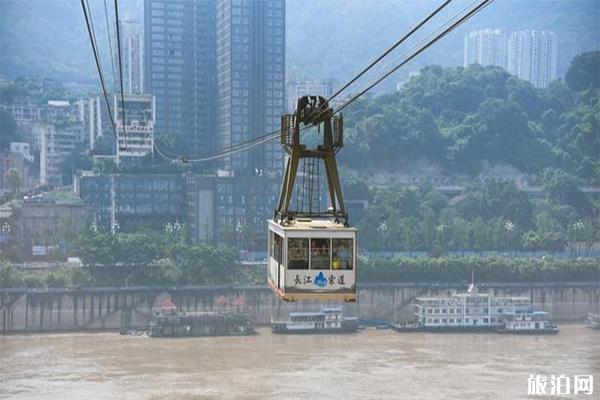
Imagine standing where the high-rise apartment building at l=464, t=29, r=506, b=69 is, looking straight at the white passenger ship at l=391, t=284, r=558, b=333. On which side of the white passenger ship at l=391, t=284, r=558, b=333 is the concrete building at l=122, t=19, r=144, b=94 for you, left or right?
right

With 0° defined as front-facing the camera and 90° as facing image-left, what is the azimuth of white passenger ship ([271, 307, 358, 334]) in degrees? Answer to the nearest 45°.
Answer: approximately 270°

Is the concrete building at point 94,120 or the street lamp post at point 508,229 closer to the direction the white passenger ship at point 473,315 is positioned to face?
the concrete building

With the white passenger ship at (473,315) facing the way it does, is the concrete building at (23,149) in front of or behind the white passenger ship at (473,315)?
in front

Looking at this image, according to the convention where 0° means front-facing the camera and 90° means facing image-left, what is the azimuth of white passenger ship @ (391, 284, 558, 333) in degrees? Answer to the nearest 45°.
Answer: approximately 90°

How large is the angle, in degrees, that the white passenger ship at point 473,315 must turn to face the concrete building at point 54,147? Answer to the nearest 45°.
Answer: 0° — it already faces it

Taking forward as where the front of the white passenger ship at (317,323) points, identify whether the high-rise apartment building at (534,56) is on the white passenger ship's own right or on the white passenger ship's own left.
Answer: on the white passenger ship's own left
